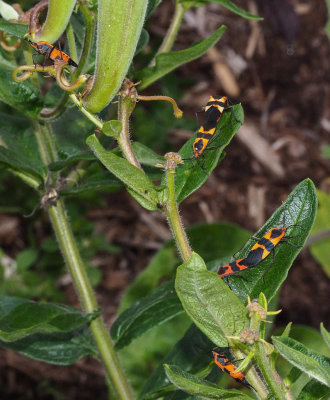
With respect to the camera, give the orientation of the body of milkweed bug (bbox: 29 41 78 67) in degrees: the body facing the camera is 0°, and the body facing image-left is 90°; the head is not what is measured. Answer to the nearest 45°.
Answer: approximately 90°

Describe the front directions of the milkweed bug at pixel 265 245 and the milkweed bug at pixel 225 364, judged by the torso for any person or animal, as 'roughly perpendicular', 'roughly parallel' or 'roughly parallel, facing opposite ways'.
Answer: roughly perpendicular

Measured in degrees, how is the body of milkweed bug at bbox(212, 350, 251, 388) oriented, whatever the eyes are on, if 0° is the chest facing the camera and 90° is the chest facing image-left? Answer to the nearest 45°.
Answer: approximately 135°

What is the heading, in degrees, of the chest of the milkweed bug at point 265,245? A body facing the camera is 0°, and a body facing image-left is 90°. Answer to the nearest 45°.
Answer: approximately 225°
